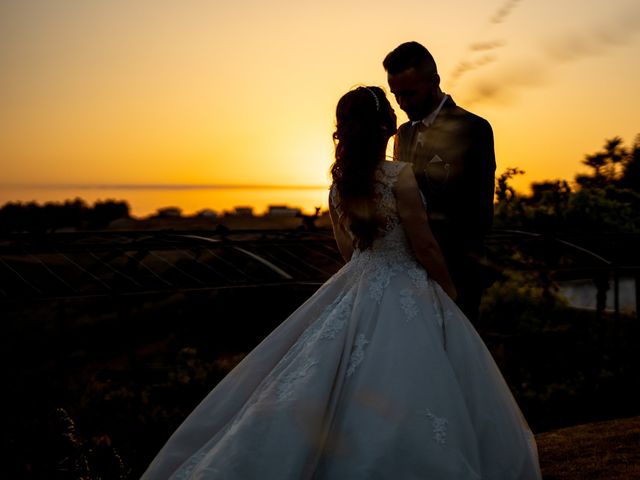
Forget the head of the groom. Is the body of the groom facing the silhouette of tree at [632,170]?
no

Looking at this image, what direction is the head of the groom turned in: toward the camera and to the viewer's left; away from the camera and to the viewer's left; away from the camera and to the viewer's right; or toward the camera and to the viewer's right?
toward the camera and to the viewer's left

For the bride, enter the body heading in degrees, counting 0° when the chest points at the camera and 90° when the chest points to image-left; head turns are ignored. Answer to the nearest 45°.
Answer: approximately 225°

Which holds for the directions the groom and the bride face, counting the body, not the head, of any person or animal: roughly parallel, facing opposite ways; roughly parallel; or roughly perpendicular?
roughly parallel, facing opposite ways

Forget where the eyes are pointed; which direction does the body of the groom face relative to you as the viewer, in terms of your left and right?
facing the viewer and to the left of the viewer

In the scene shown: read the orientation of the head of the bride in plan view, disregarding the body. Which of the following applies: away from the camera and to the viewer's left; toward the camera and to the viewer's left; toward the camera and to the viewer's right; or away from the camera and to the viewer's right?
away from the camera and to the viewer's right
